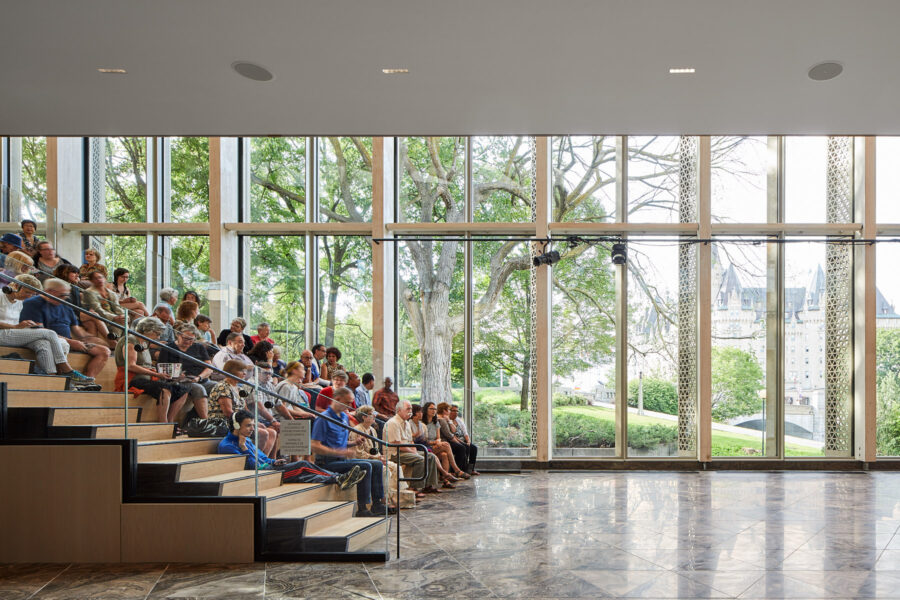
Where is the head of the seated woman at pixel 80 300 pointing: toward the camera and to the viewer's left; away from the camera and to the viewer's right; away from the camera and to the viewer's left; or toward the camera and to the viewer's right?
toward the camera and to the viewer's right

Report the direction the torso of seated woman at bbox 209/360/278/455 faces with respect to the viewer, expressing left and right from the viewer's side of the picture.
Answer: facing to the right of the viewer

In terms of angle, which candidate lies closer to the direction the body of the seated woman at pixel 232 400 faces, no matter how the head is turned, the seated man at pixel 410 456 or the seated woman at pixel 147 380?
the seated man

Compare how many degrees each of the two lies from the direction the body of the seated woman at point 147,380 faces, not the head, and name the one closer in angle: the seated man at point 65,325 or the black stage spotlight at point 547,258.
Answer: the black stage spotlight

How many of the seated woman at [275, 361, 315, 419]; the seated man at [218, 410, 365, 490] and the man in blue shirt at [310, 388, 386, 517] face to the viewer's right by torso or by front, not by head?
3

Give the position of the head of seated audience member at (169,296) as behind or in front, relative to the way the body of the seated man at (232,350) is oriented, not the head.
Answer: behind

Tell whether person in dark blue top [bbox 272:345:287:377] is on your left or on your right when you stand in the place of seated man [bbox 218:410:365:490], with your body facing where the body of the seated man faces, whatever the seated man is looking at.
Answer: on your left

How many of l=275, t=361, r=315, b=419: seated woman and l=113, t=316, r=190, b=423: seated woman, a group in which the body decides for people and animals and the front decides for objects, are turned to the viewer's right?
2

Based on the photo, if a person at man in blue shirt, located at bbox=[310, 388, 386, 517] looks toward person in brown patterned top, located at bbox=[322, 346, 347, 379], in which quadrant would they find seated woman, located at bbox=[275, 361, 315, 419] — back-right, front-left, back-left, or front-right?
front-left

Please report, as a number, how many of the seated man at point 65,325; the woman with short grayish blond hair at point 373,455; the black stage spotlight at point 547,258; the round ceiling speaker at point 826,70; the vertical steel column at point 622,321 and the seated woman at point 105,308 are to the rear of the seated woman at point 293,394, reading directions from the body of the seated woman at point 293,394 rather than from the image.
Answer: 2

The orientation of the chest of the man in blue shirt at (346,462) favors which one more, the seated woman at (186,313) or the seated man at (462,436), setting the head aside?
the seated man

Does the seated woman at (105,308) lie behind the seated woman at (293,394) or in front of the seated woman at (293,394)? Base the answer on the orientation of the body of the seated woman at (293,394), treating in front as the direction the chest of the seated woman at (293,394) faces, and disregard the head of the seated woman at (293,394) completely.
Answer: behind

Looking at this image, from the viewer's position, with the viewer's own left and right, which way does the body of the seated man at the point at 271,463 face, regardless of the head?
facing to the right of the viewer

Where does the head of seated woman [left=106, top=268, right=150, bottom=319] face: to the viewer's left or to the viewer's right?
to the viewer's right

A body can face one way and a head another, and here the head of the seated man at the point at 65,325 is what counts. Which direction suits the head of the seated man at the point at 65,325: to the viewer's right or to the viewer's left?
to the viewer's right

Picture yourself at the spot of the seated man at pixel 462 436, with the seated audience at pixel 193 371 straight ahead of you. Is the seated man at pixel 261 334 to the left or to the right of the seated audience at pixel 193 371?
right

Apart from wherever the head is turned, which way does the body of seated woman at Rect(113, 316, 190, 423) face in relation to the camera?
to the viewer's right
